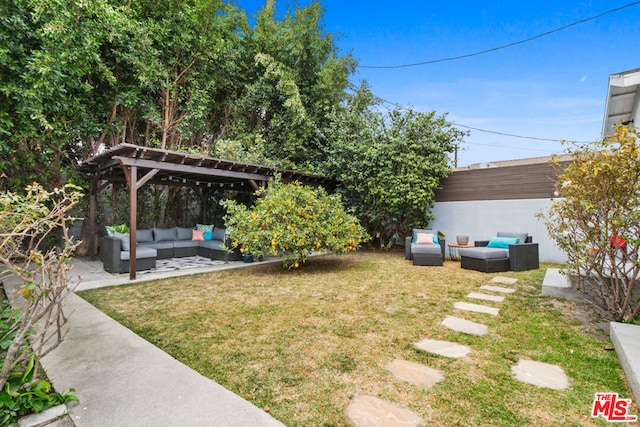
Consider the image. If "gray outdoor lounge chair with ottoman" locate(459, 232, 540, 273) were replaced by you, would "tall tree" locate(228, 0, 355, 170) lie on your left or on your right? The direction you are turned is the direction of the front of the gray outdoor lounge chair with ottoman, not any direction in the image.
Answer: on your right

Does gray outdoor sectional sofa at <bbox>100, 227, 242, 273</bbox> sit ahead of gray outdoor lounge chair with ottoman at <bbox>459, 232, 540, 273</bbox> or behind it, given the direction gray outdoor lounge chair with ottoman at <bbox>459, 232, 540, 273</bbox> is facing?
ahead

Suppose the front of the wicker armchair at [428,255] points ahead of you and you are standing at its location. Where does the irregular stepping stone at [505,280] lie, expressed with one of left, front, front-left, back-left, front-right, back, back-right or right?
front-left

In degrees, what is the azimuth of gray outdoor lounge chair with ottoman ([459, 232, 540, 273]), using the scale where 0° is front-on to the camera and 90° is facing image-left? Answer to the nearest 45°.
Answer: approximately 45°

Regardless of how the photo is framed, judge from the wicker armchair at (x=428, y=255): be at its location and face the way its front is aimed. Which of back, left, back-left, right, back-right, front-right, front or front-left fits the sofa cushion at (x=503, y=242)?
left

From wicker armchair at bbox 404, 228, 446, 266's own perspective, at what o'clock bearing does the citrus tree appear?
The citrus tree is roughly at 2 o'clock from the wicker armchair.

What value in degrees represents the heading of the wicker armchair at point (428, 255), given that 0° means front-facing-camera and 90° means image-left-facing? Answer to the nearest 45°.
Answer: approximately 0°

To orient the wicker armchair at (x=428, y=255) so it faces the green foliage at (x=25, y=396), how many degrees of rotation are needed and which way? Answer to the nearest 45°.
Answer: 0° — it already faces it

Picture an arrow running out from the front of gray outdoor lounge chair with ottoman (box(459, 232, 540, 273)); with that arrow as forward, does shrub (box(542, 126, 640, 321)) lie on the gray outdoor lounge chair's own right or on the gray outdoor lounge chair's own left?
on the gray outdoor lounge chair's own left
